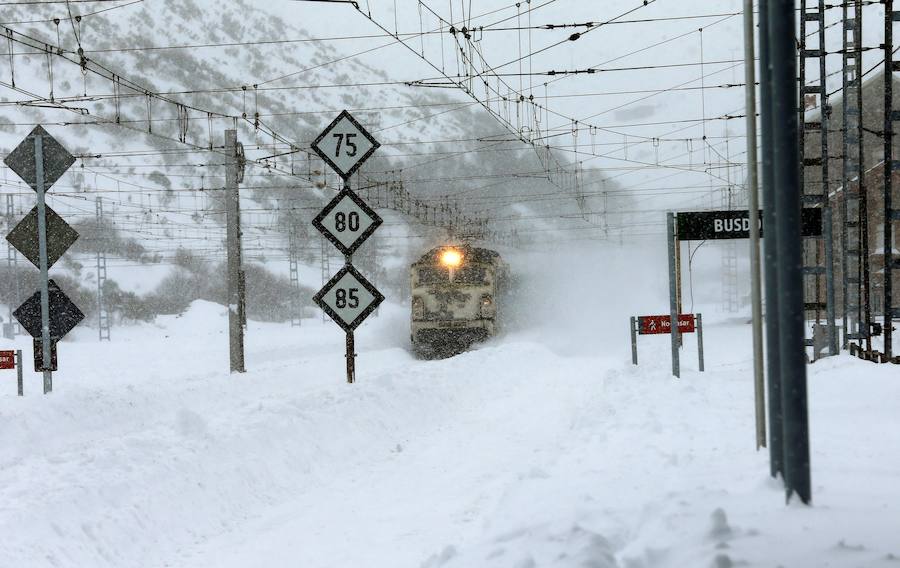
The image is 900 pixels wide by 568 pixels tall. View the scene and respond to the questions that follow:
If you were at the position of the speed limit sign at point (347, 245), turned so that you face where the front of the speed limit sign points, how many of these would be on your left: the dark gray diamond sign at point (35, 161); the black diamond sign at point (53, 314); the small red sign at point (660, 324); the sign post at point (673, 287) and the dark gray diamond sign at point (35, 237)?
2

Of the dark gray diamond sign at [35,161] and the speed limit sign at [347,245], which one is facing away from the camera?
the dark gray diamond sign

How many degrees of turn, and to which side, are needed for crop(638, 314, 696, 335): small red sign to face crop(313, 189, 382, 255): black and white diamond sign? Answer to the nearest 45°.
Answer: approximately 45° to its right

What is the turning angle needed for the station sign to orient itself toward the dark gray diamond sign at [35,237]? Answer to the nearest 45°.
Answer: approximately 90° to its right

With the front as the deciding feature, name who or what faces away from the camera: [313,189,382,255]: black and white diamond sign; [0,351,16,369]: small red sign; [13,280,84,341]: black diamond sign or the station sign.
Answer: [13,280,84,341]: black diamond sign

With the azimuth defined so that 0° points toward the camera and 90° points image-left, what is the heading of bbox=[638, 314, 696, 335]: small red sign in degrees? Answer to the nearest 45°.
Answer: approximately 0°

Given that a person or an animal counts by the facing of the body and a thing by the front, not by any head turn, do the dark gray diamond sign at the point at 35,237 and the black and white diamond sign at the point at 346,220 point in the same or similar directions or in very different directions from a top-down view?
very different directions

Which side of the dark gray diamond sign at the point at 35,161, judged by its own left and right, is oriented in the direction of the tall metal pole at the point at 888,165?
right

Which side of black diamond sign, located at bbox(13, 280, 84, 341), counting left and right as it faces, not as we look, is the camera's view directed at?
back

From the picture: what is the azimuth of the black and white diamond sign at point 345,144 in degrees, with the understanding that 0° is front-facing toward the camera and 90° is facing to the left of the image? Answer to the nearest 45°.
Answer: approximately 0°

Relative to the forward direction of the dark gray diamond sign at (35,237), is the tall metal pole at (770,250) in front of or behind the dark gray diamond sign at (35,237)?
behind

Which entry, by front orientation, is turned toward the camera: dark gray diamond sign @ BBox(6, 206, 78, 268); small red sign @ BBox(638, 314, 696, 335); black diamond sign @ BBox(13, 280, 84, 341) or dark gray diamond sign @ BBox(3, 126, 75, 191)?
the small red sign

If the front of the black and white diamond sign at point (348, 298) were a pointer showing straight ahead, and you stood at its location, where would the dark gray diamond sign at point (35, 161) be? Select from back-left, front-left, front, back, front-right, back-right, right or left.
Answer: right

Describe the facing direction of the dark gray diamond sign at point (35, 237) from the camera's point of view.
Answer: facing away from the viewer
